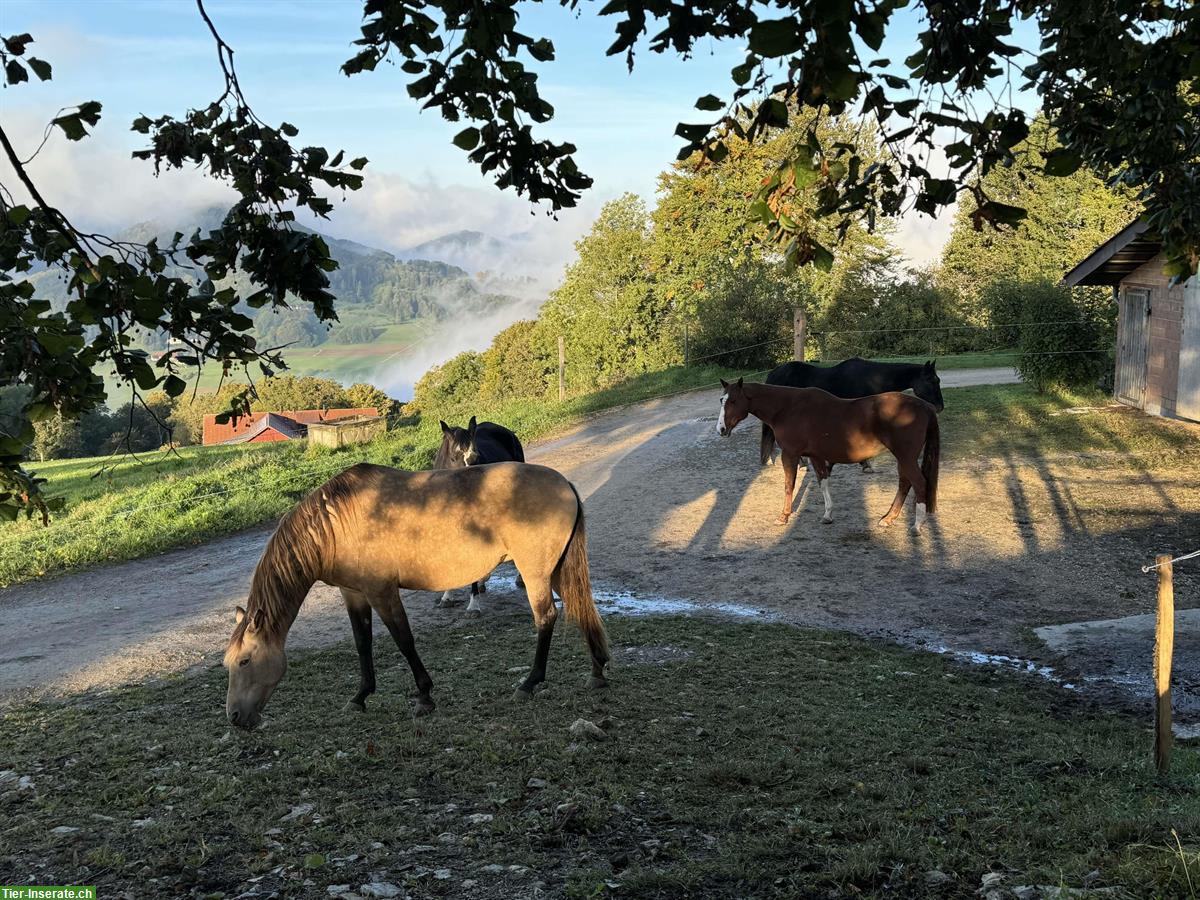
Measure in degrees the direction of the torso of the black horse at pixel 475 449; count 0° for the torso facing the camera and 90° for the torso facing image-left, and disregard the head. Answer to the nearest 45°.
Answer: approximately 45°

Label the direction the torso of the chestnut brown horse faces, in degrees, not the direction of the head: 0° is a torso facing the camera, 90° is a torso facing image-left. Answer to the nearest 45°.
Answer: approximately 90°

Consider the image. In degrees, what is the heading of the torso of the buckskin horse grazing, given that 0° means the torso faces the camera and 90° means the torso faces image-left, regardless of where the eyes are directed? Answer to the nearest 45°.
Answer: approximately 90°

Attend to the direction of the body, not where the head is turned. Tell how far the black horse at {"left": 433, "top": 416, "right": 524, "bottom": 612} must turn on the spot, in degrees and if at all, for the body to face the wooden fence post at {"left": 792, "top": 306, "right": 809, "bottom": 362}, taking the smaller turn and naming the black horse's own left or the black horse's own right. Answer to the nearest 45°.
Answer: approximately 180°

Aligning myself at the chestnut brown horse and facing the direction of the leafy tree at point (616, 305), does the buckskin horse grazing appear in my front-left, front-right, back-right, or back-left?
back-left

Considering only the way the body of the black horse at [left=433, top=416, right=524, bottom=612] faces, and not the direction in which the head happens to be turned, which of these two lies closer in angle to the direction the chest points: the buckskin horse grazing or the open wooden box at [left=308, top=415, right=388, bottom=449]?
the buckskin horse grazing

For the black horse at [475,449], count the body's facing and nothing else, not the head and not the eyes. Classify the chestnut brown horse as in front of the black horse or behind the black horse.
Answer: behind

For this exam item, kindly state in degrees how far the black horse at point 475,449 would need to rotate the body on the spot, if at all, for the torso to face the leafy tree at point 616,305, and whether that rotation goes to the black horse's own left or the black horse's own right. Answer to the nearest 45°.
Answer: approximately 135° to the black horse's own right

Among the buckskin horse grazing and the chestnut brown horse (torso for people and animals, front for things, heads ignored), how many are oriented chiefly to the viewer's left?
2

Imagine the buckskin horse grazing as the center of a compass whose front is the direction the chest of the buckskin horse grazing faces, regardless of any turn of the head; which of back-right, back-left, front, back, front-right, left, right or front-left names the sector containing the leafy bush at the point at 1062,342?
back-right
